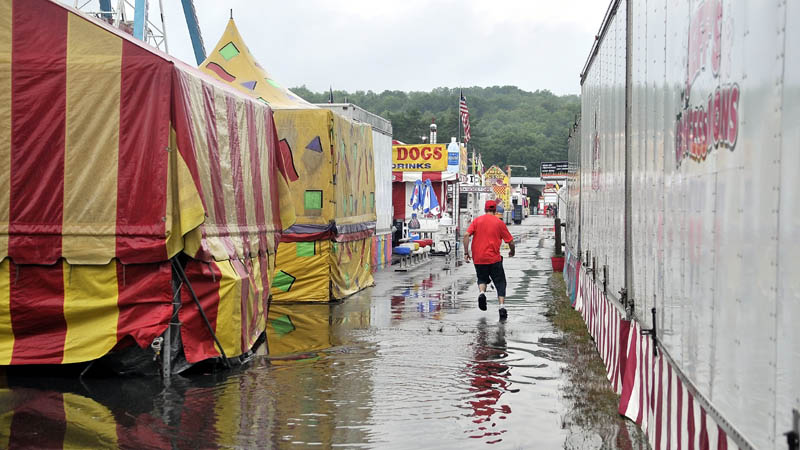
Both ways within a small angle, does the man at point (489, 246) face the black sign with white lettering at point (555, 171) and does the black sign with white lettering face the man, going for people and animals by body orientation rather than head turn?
yes

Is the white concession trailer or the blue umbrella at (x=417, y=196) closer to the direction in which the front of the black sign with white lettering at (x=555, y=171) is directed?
the white concession trailer

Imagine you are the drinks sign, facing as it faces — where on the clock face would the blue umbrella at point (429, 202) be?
The blue umbrella is roughly at 12 o'clock from the drinks sign.

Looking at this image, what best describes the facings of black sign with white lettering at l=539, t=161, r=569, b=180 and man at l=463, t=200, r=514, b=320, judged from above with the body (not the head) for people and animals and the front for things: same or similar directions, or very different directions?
very different directions

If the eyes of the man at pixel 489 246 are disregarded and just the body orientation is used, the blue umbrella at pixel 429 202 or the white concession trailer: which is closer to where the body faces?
the blue umbrella

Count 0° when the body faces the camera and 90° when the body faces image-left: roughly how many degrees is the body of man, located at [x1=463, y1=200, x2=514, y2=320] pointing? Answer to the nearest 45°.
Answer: approximately 180°

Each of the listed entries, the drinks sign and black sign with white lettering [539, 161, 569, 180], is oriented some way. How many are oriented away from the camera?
0

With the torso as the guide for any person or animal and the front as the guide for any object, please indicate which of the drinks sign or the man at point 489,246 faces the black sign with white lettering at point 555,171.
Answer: the man

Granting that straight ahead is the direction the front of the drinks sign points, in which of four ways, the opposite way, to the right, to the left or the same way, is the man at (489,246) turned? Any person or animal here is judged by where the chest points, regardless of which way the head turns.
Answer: the opposite way

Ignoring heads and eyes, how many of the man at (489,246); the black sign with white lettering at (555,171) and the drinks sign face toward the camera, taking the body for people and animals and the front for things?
2

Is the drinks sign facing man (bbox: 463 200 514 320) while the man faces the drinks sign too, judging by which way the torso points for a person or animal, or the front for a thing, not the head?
yes

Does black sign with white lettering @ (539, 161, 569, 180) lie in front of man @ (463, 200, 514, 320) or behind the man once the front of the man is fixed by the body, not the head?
in front

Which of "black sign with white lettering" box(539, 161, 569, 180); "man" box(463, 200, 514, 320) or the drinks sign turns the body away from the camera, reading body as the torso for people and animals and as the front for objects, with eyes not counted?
the man

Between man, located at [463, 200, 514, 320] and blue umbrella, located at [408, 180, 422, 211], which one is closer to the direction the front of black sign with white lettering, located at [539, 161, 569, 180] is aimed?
the man
